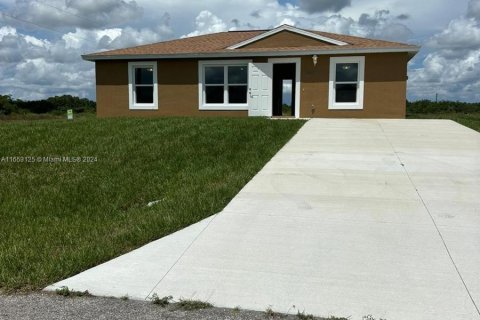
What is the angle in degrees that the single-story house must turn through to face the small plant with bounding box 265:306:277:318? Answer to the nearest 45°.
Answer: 0° — it already faces it

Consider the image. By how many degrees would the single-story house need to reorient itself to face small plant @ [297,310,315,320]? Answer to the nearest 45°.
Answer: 0° — it already faces it

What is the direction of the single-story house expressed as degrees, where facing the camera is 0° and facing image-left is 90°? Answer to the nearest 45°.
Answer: approximately 0°
